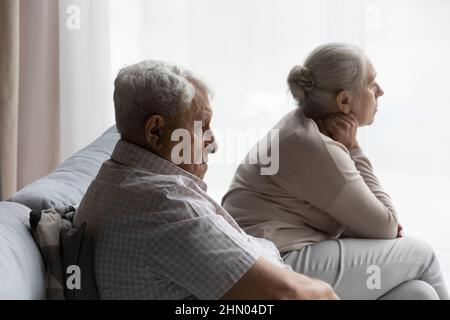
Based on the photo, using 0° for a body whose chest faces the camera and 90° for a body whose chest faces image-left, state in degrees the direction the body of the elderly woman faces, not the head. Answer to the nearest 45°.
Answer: approximately 270°

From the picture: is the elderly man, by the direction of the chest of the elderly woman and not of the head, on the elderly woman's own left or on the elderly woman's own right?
on the elderly woman's own right
